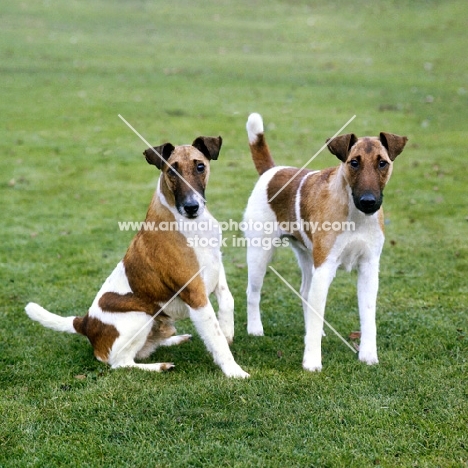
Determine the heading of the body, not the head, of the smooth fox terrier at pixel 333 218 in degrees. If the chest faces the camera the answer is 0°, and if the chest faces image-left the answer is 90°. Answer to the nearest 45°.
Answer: approximately 315°

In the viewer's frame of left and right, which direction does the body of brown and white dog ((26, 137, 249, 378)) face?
facing the viewer and to the right of the viewer

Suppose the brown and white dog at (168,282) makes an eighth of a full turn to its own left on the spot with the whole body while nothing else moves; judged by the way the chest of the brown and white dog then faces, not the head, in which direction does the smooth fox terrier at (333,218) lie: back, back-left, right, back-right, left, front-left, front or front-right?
front
